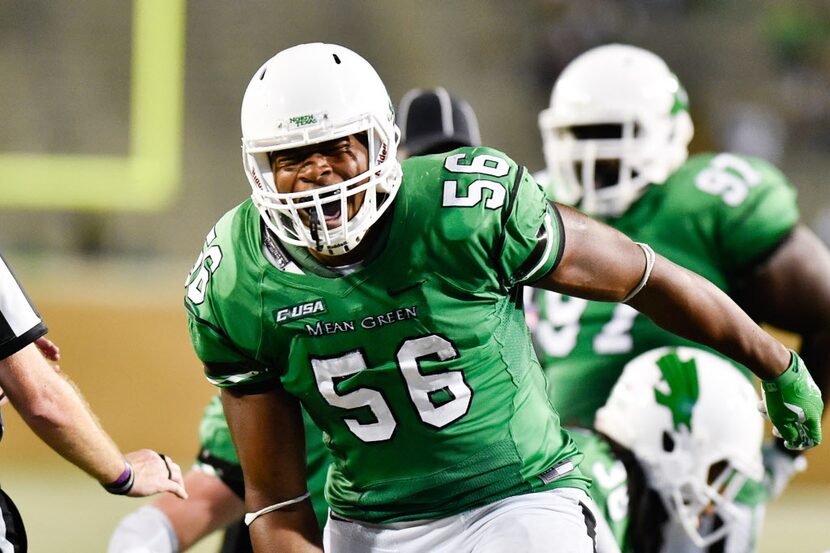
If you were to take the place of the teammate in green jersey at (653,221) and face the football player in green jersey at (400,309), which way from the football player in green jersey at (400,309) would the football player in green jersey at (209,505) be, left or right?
right

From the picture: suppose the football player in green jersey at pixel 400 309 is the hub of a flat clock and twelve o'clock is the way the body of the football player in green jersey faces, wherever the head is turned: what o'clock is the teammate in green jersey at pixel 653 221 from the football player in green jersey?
The teammate in green jersey is roughly at 7 o'clock from the football player in green jersey.

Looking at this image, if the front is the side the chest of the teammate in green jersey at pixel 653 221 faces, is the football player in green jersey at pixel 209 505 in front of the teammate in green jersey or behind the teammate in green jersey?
in front

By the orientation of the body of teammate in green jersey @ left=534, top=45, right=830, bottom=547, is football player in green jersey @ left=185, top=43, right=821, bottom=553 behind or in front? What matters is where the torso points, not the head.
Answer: in front

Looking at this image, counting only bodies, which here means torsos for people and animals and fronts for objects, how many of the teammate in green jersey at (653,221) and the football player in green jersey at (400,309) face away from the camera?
0

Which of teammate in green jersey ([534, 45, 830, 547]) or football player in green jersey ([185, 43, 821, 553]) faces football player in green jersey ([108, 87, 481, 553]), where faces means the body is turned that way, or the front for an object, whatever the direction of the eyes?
the teammate in green jersey
